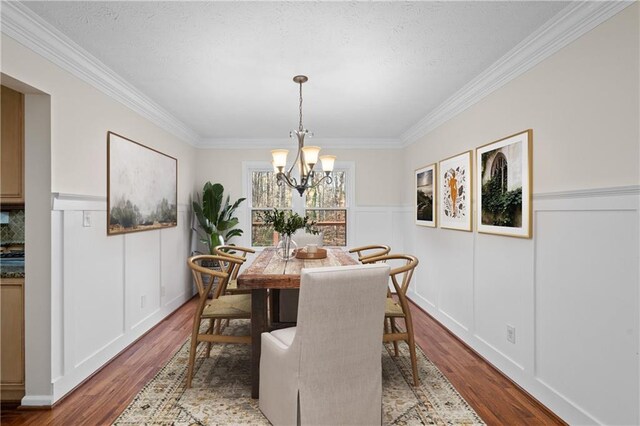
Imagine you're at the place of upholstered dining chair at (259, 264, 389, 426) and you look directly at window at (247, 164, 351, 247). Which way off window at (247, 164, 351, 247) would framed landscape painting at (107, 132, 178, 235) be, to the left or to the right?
left

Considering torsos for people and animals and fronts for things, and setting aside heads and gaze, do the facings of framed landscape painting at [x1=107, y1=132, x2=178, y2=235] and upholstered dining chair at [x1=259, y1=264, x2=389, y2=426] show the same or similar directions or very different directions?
very different directions

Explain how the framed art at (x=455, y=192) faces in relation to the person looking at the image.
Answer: facing the viewer and to the left of the viewer

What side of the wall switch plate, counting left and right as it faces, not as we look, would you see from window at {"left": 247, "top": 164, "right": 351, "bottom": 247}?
left

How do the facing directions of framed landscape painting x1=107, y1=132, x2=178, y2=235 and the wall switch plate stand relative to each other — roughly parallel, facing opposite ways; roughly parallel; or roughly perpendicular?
roughly parallel

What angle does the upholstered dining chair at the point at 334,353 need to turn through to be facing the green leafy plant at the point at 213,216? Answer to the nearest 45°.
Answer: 0° — it already faces it

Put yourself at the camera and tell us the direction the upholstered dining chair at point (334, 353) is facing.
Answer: facing away from the viewer and to the left of the viewer

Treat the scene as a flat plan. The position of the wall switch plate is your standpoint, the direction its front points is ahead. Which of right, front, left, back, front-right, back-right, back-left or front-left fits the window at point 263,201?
left

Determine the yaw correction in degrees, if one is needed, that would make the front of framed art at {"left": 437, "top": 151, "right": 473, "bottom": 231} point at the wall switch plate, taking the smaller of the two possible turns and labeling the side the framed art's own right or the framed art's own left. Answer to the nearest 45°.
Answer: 0° — it already faces it

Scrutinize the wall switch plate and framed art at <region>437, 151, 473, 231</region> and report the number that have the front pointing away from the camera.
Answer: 0

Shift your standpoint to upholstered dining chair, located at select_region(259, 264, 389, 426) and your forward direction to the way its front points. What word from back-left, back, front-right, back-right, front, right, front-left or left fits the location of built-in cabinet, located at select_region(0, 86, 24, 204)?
front-left

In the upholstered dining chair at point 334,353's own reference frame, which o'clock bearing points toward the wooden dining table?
The wooden dining table is roughly at 12 o'clock from the upholstered dining chair.

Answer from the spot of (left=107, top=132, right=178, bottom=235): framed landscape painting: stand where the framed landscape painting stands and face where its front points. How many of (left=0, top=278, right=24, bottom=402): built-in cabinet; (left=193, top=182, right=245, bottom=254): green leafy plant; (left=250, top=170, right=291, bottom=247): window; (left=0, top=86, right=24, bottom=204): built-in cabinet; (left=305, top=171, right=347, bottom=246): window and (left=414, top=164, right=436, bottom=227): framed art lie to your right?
2

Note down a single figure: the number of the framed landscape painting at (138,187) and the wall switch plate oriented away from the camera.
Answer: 0

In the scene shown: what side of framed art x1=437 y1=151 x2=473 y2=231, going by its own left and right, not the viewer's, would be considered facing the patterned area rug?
front

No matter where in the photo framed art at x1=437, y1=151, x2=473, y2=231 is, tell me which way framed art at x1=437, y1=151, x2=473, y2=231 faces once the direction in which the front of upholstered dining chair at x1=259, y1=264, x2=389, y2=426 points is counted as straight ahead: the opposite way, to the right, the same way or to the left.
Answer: to the left

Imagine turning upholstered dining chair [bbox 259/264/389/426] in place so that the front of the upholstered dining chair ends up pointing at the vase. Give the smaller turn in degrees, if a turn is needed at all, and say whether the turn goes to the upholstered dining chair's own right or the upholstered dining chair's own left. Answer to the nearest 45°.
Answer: approximately 45° to the upholstered dining chair's own right

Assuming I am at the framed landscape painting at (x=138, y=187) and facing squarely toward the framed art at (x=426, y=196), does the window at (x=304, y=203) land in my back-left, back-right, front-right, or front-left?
front-left
